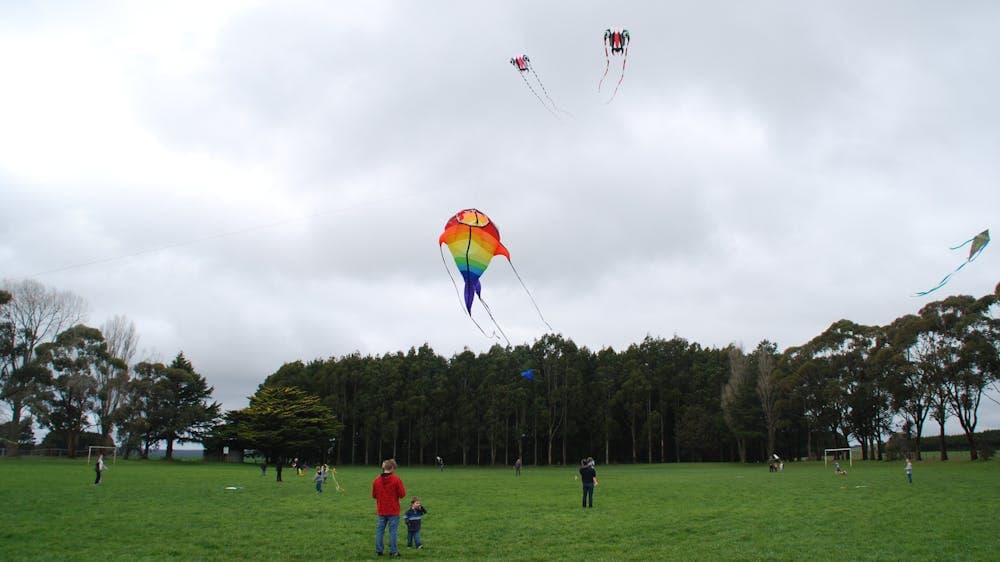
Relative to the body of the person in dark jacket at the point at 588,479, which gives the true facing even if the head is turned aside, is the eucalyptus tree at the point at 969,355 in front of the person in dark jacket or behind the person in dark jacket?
in front

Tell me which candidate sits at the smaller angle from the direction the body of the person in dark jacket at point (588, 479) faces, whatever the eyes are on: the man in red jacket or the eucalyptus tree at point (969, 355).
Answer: the eucalyptus tree

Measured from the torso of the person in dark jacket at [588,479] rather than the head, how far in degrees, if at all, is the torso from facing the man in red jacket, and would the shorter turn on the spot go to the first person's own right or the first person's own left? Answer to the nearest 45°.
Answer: approximately 180°

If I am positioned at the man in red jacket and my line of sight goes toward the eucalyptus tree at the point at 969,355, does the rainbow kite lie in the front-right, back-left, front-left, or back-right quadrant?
front-left

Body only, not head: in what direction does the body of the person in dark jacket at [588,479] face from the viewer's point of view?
away from the camera
